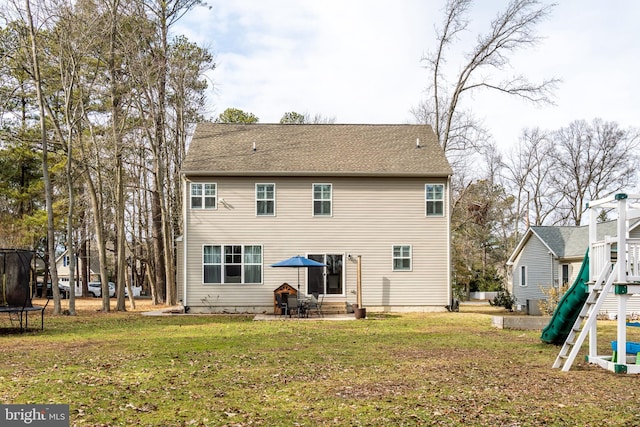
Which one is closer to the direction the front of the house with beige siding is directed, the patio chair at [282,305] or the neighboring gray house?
the neighboring gray house

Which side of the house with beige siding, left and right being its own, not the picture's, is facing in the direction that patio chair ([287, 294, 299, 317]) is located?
back

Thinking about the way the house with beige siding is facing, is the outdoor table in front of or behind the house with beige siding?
behind

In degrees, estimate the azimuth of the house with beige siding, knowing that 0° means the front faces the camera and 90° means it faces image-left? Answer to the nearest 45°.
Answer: approximately 180°
